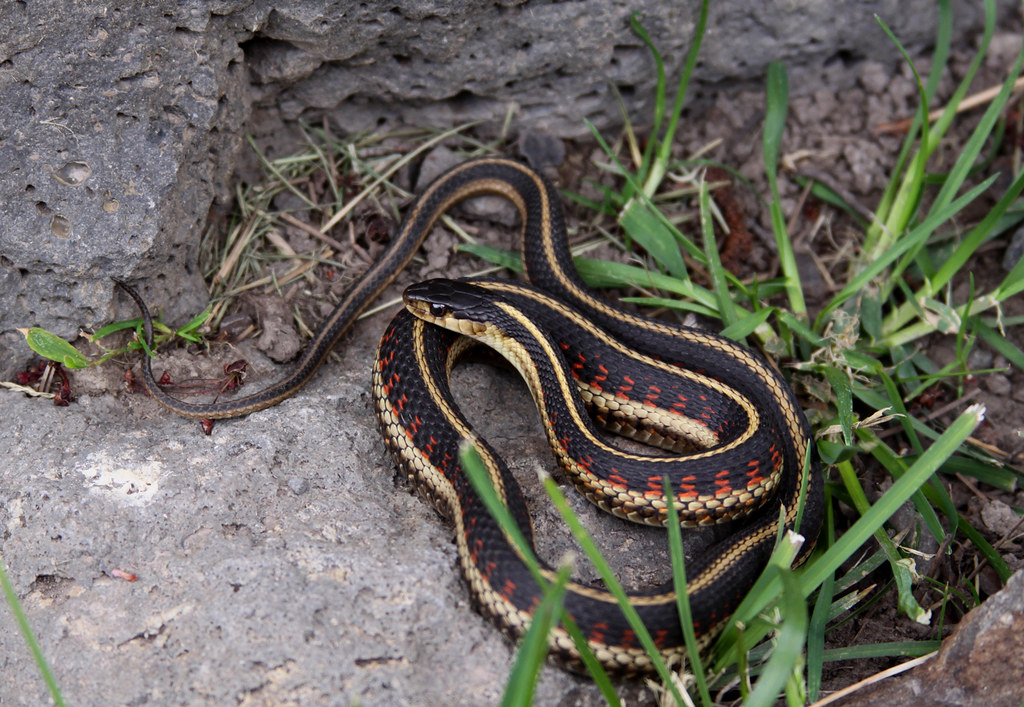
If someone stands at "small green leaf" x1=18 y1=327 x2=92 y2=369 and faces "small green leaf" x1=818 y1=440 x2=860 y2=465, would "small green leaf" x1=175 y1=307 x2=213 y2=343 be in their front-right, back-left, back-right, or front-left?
front-left

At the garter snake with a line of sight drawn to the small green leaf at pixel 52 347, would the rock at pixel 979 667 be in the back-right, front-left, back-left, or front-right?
back-left

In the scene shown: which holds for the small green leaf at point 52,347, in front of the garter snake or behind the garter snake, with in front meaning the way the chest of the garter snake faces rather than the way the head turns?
in front

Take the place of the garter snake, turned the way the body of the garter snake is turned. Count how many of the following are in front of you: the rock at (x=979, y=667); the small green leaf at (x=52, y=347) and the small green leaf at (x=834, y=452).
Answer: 1

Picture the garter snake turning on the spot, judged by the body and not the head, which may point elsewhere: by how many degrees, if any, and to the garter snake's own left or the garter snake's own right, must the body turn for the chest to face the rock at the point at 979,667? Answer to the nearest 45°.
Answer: approximately 135° to the garter snake's own left

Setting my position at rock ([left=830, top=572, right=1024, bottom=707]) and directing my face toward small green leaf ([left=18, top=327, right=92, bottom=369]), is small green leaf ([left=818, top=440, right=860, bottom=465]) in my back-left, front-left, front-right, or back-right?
front-right

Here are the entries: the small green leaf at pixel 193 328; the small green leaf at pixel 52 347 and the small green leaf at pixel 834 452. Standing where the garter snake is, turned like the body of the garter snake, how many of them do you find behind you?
1

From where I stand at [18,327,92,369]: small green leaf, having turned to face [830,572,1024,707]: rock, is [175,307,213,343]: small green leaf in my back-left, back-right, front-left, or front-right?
front-left

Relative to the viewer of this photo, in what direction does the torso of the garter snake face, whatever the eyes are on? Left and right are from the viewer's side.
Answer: facing to the left of the viewer

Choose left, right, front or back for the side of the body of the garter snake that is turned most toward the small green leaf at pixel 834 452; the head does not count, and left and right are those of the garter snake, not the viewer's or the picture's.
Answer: back

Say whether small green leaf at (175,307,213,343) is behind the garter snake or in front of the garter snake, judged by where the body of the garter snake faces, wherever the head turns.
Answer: in front
